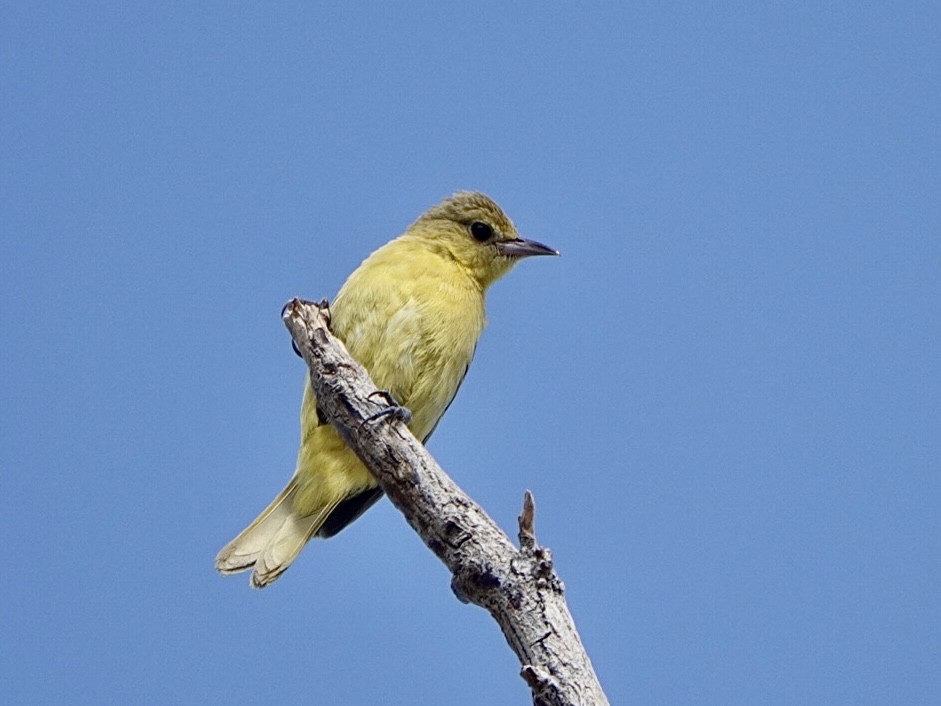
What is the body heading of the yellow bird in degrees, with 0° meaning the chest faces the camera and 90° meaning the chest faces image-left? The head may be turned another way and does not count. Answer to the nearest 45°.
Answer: approximately 315°
